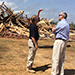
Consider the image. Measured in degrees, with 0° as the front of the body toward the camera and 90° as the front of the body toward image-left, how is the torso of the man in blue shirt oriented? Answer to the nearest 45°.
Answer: approximately 90°

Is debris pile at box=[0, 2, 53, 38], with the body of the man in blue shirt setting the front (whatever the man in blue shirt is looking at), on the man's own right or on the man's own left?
on the man's own right
